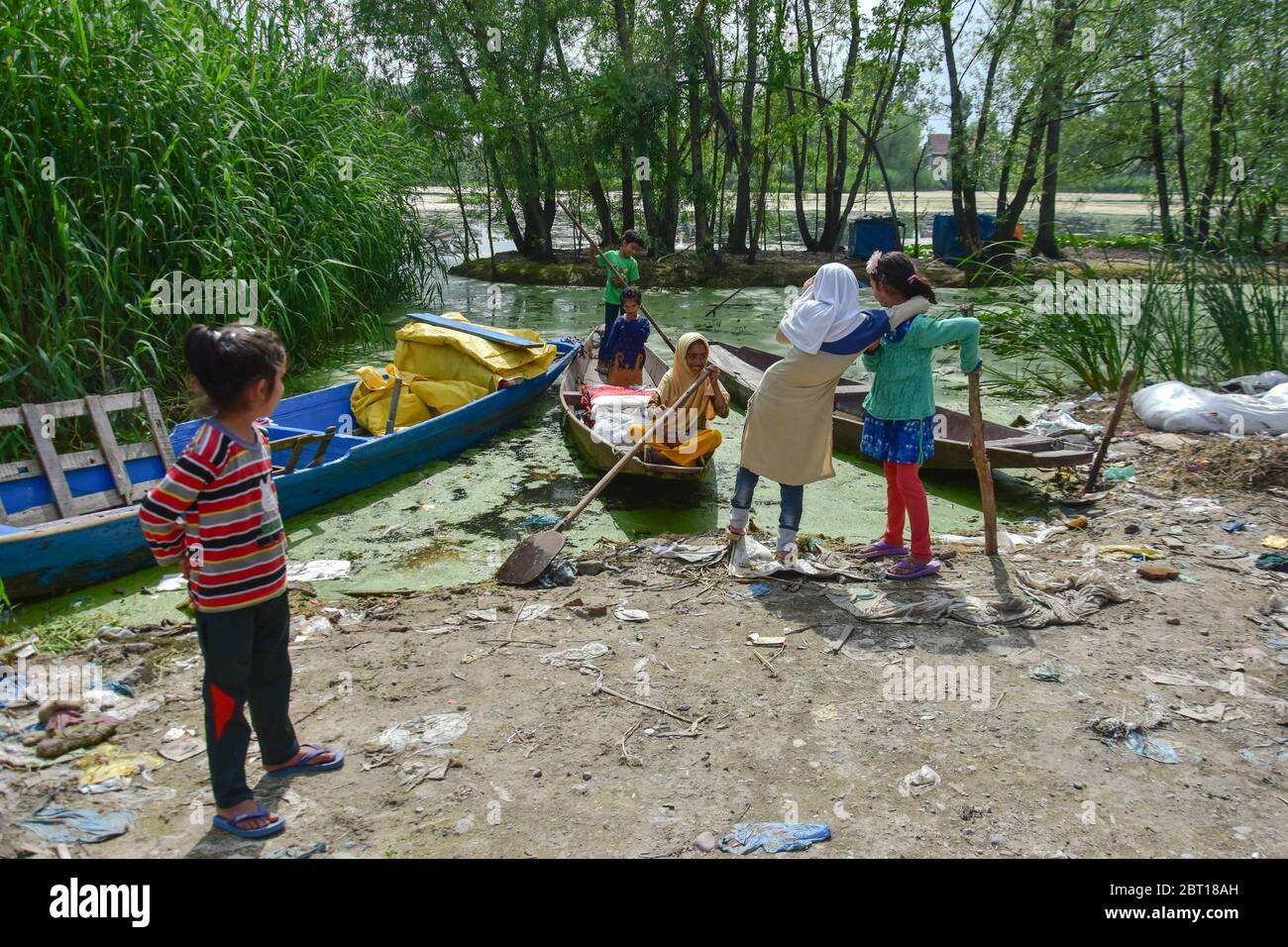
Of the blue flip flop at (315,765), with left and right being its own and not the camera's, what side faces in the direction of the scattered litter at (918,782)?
front

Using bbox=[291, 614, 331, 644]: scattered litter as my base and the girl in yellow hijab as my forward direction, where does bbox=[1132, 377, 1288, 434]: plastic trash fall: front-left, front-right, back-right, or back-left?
front-right

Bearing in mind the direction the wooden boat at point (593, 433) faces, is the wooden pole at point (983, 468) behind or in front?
in front

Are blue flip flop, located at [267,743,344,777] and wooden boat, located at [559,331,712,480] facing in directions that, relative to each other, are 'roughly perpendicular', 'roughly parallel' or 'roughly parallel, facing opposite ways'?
roughly perpendicular

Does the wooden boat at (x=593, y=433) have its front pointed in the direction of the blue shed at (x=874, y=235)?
no

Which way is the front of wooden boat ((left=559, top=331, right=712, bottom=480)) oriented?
toward the camera

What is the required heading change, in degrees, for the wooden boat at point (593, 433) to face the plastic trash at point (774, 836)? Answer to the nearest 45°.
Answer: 0° — it already faces it

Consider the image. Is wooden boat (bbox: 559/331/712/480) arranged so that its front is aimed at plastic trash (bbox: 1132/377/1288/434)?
no

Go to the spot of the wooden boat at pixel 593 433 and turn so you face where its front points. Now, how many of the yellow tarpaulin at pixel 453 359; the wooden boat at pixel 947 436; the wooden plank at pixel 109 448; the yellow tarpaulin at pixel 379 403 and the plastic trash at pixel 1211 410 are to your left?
2

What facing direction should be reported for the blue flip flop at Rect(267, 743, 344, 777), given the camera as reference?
facing to the right of the viewer

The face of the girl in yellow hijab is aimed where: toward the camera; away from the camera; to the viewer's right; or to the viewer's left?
toward the camera

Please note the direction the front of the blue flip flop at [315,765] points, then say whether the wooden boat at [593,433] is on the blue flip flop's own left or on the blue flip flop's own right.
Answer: on the blue flip flop's own left

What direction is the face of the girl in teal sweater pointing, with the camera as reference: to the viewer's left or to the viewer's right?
to the viewer's left
